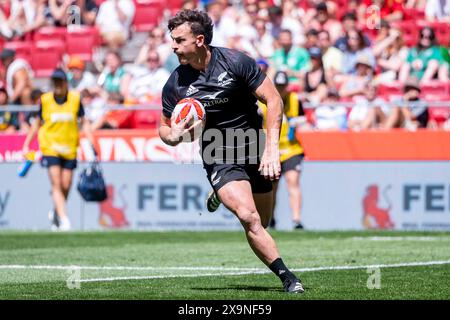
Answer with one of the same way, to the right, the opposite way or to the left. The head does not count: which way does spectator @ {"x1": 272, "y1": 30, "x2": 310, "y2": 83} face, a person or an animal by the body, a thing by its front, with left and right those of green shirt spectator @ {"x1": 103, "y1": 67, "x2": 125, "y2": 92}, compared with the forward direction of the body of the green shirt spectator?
the same way

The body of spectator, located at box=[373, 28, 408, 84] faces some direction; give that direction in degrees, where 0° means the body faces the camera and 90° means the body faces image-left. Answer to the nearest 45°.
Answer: approximately 45°

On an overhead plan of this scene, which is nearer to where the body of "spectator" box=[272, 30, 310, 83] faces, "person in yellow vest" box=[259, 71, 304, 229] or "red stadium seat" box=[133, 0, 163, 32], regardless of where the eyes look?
the person in yellow vest

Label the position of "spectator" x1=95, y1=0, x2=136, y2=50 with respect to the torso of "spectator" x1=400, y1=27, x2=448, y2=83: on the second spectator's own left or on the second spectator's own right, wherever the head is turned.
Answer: on the second spectator's own right

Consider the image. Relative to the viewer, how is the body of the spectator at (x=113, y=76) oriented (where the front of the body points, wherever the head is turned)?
toward the camera

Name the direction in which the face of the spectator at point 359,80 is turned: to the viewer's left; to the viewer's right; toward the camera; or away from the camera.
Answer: toward the camera

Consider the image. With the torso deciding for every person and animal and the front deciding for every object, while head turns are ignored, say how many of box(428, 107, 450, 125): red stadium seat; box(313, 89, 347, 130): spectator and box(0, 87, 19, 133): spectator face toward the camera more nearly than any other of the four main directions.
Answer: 3

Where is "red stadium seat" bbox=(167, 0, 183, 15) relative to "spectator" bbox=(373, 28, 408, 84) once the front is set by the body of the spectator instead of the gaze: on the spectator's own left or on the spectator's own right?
on the spectator's own right

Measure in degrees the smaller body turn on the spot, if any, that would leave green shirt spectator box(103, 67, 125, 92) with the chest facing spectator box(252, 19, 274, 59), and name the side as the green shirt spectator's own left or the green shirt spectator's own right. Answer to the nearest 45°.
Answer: approximately 90° to the green shirt spectator's own left

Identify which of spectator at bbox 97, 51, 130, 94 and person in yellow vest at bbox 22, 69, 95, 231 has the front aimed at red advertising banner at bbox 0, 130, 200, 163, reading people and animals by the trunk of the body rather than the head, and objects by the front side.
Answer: the spectator

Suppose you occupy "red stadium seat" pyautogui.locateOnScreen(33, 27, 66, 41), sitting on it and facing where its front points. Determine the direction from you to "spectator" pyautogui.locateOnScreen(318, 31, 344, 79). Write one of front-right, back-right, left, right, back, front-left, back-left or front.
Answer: front-left

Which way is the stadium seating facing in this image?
toward the camera

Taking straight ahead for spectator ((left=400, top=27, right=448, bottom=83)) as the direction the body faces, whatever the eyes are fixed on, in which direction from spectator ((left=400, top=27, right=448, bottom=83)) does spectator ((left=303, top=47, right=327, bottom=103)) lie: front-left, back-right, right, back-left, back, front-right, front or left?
right
